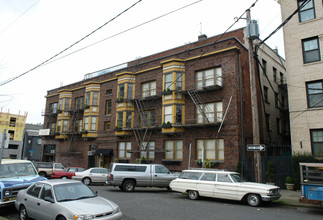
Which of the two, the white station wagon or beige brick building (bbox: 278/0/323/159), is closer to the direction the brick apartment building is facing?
the white station wagon

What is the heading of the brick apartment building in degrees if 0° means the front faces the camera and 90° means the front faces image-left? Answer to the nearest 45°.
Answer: approximately 45°

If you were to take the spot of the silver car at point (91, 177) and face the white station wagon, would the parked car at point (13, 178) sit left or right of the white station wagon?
right

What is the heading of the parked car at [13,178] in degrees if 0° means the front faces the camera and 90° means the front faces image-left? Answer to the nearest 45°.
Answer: approximately 315°
